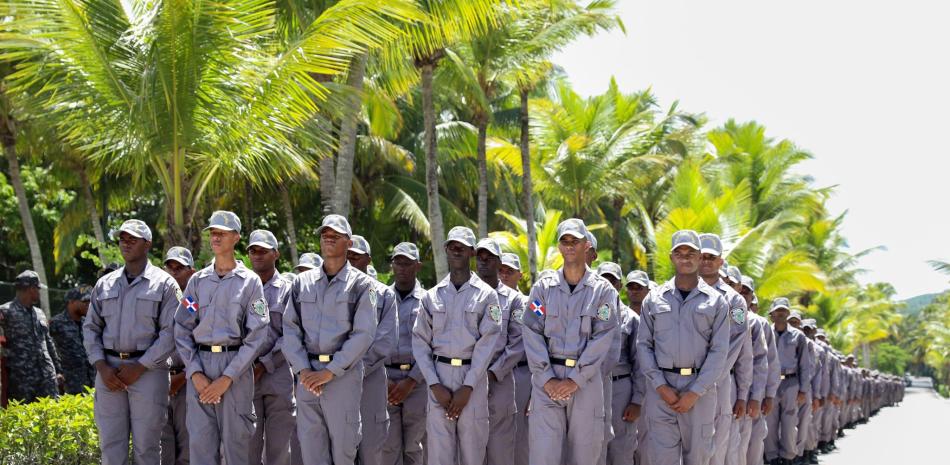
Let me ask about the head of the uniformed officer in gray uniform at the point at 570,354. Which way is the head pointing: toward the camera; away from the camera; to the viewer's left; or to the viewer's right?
toward the camera

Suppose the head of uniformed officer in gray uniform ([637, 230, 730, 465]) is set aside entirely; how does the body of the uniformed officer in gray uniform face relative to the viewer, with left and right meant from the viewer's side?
facing the viewer

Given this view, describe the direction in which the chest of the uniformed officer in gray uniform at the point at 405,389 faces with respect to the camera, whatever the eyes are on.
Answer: toward the camera

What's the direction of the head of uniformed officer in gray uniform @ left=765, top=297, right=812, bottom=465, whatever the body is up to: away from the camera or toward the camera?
toward the camera

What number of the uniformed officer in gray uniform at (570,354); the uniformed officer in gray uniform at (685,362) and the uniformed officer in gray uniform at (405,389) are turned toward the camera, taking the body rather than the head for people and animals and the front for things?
3

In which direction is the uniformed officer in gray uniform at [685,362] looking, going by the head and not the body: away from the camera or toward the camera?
toward the camera

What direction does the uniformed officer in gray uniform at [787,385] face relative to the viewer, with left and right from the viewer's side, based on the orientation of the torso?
facing the viewer and to the left of the viewer

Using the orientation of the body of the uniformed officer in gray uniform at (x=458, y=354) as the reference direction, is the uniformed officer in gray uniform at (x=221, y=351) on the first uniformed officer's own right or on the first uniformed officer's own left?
on the first uniformed officer's own right

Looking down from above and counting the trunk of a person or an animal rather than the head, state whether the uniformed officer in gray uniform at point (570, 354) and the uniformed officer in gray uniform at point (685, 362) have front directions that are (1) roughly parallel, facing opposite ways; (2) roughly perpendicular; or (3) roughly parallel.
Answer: roughly parallel

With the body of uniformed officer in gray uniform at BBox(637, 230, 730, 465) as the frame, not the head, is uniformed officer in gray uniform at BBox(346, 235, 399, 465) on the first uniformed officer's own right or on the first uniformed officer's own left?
on the first uniformed officer's own right

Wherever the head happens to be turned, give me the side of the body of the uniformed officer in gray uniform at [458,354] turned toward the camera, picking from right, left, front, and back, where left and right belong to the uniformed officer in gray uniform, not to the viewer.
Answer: front
